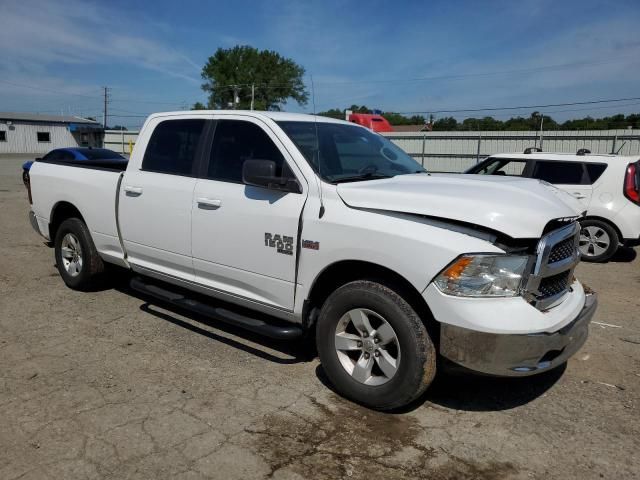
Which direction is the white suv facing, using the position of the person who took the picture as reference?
facing away from the viewer and to the left of the viewer

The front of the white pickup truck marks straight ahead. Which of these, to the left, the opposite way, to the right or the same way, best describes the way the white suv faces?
the opposite way

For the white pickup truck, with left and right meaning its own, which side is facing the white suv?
left

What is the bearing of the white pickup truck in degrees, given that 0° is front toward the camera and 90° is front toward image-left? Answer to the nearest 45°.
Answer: approximately 315°

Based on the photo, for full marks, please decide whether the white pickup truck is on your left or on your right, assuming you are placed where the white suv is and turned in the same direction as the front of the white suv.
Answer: on your left
